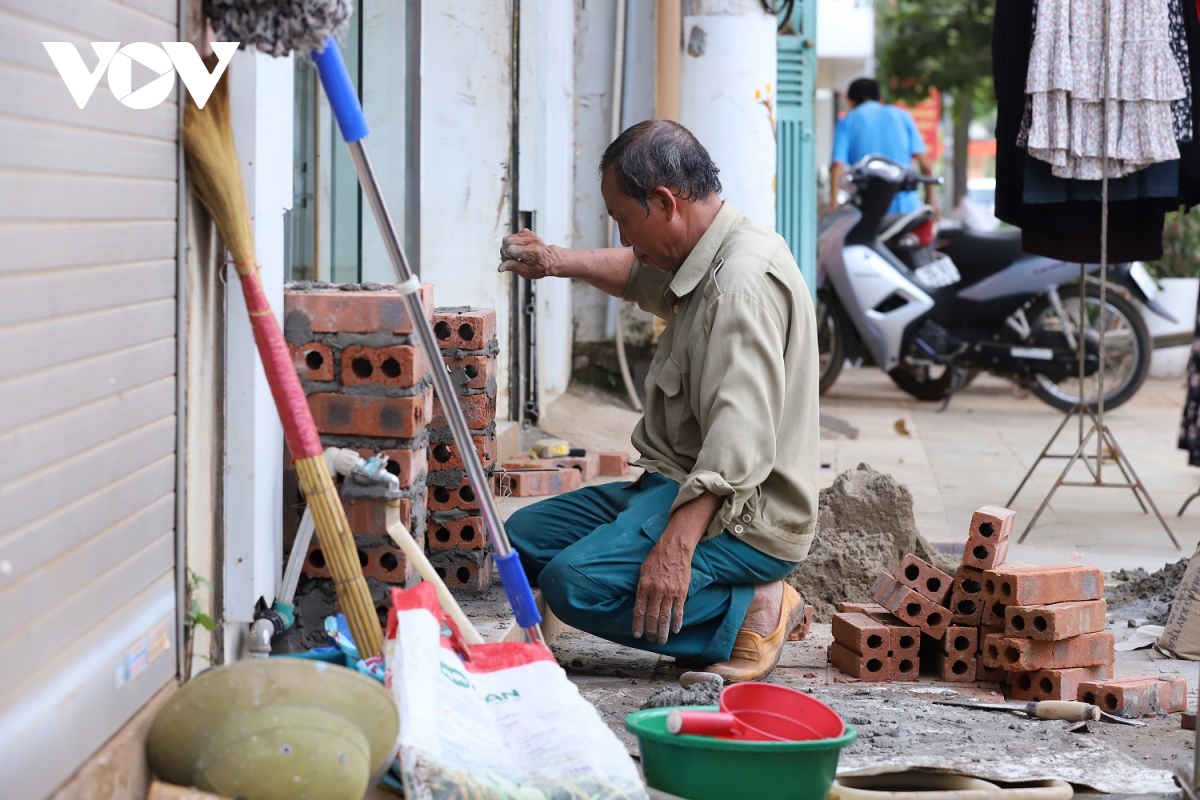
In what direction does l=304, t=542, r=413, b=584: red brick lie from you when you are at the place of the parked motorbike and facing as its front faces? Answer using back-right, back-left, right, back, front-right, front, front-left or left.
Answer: left

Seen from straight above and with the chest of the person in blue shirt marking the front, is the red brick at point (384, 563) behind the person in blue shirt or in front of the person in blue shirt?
behind

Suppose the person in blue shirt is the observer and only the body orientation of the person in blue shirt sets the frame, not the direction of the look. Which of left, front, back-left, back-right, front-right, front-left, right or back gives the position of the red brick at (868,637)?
back

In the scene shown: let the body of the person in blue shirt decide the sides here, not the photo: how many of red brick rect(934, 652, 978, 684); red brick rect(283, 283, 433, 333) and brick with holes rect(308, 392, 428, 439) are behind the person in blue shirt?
3

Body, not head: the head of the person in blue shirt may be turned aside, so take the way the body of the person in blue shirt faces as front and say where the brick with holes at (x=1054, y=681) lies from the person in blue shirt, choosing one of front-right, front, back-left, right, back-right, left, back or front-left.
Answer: back

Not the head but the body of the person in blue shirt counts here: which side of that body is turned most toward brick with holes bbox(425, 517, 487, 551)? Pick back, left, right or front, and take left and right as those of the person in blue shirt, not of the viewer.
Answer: back

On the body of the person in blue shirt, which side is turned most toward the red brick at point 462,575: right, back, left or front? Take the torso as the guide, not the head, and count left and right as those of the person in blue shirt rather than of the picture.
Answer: back

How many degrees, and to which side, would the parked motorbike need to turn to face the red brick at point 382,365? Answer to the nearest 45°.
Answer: approximately 90° to its left

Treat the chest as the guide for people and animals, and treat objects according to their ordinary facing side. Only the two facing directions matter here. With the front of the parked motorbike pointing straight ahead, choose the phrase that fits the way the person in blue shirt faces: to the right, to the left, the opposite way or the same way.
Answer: to the right

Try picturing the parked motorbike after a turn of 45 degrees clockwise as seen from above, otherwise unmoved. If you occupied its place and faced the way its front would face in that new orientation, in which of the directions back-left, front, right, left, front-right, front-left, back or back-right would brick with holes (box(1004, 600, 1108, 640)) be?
back-left

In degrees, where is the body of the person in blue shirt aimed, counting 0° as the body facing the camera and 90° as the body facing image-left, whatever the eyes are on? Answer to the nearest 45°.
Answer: approximately 180°

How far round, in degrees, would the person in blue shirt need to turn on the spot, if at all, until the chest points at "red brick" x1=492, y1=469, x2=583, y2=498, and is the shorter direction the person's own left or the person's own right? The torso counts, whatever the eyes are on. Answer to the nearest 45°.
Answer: approximately 180°

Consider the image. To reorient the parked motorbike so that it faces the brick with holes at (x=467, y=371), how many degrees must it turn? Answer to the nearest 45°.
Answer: approximately 90° to its left

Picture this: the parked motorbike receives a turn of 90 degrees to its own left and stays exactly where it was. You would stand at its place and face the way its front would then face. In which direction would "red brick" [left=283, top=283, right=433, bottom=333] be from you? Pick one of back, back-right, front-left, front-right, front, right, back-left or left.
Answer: front

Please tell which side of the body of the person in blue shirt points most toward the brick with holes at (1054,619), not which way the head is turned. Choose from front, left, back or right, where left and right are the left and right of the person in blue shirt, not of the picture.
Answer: back

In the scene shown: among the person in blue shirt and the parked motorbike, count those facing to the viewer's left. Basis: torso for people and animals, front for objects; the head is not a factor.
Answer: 1

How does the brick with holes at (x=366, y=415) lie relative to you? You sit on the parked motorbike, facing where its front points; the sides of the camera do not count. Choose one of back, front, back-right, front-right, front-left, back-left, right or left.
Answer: left

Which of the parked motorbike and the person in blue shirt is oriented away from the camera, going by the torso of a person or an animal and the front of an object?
the person in blue shirt

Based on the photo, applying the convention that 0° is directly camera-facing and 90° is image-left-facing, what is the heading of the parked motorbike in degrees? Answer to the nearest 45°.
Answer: approximately 90°
